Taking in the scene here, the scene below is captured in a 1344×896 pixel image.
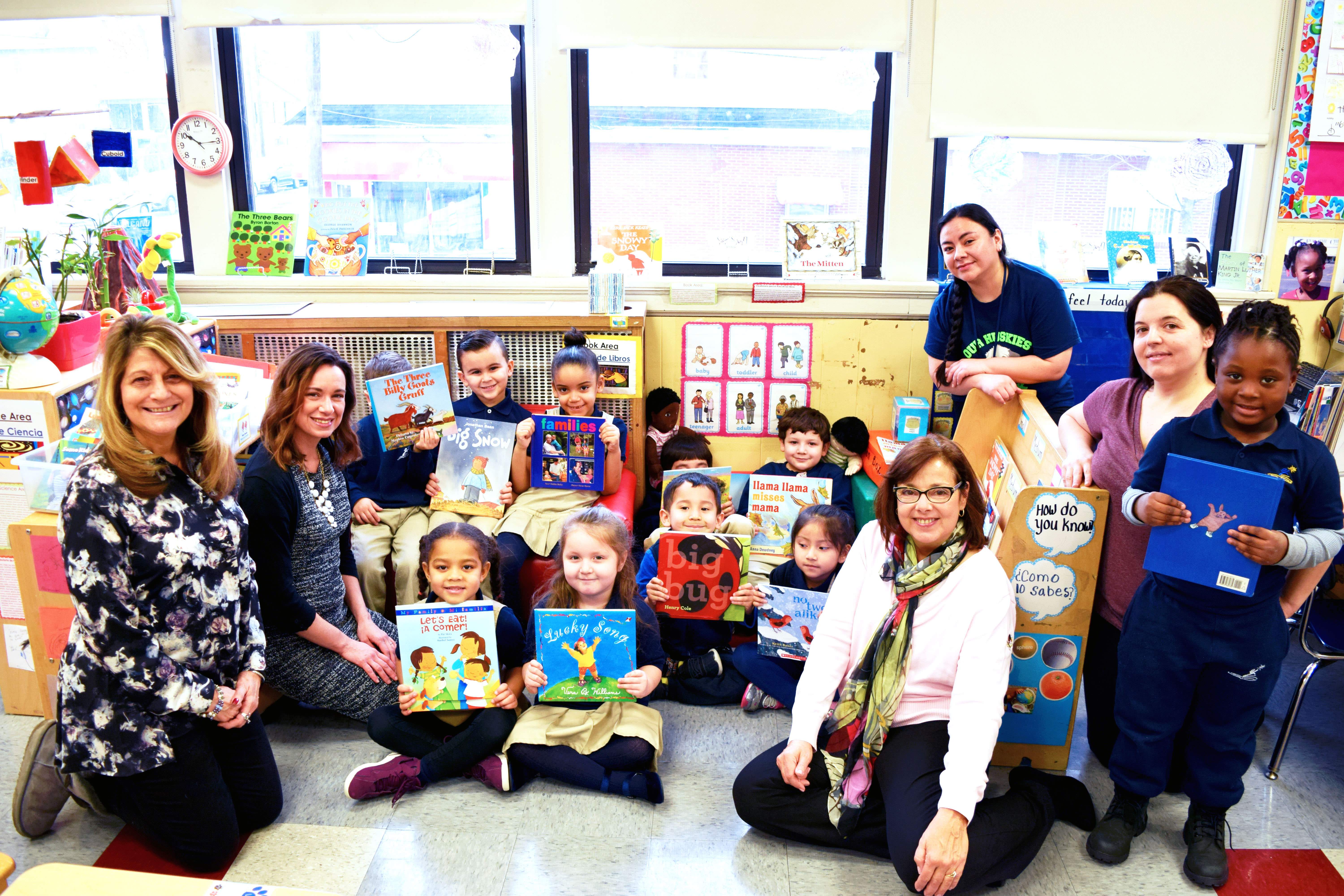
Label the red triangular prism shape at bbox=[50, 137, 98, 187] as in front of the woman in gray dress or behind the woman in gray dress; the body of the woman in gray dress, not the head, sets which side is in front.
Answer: behind

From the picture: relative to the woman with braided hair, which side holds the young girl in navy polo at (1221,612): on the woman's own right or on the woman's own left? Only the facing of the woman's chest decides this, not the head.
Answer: on the woman's own left

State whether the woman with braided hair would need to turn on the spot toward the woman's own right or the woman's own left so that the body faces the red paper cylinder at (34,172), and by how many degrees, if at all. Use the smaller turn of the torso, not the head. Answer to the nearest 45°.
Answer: approximately 45° to the woman's own right

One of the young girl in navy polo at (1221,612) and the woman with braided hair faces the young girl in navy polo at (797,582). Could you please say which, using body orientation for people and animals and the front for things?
the woman with braided hair

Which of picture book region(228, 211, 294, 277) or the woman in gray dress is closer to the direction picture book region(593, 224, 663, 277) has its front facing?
the woman in gray dress
